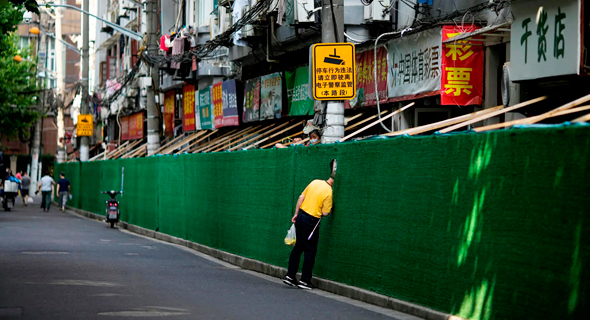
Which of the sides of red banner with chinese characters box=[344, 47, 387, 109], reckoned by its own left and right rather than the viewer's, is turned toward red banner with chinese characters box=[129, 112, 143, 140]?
right

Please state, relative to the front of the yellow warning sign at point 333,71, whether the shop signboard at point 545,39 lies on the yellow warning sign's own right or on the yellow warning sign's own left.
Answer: on the yellow warning sign's own left

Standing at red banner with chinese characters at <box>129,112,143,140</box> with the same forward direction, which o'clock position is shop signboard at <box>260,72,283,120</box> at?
The shop signboard is roughly at 10 o'clock from the red banner with chinese characters.

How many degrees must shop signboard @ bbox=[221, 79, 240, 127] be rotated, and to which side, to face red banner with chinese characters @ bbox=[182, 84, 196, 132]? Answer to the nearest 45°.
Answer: approximately 135° to its right

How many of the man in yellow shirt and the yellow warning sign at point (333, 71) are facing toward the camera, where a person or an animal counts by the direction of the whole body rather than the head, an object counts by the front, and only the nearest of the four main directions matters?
1

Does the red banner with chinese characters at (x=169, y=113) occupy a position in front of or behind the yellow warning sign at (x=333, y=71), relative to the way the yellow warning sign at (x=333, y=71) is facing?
behind

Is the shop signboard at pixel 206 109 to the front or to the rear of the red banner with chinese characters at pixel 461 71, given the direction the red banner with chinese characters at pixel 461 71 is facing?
to the rear
